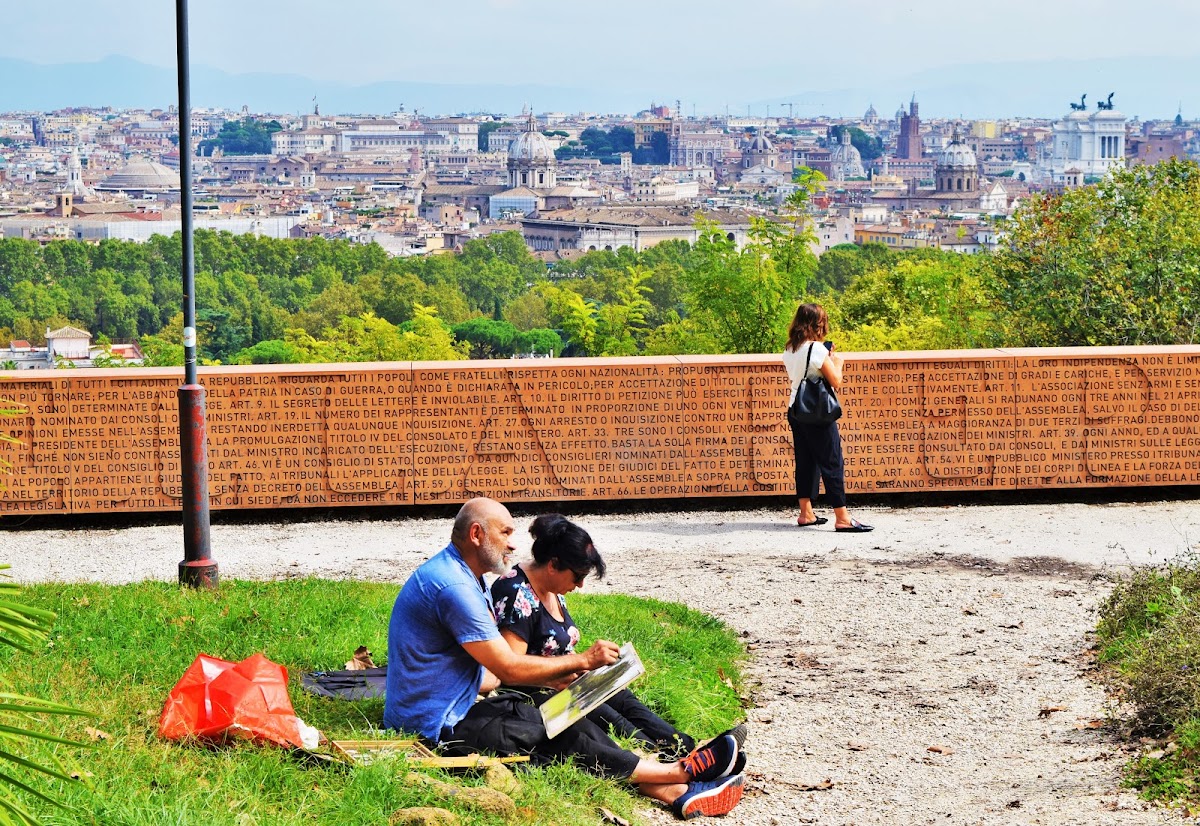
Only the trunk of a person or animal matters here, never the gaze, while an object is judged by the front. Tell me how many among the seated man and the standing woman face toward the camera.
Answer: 0

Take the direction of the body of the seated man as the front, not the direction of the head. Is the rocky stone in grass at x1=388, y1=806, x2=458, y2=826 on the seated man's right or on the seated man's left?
on the seated man's right

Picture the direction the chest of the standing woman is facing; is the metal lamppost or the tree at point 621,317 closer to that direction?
the tree

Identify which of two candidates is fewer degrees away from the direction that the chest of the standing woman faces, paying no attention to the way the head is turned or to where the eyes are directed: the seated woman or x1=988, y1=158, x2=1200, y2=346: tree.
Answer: the tree

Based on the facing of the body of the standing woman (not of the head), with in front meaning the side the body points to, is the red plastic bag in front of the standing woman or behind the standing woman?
behind

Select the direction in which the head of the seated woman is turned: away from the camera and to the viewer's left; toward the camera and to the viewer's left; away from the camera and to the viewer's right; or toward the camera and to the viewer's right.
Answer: toward the camera and to the viewer's right

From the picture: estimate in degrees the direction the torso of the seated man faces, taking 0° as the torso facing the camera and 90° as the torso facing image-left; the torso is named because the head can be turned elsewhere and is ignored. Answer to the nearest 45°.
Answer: approximately 270°

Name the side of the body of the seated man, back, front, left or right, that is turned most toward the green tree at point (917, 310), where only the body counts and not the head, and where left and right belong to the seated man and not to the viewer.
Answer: left

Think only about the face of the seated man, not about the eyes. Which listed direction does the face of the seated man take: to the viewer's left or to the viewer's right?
to the viewer's right

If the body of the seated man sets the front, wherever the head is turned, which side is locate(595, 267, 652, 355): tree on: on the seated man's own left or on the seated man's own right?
on the seated man's own left

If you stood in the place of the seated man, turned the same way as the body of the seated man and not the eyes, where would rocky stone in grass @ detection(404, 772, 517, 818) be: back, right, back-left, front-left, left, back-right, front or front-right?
right

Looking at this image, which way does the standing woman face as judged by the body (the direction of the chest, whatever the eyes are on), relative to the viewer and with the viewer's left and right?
facing away from the viewer and to the right of the viewer

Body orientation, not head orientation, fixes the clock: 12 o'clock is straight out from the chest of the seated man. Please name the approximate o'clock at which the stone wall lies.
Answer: The stone wall is roughly at 9 o'clock from the seated man.
